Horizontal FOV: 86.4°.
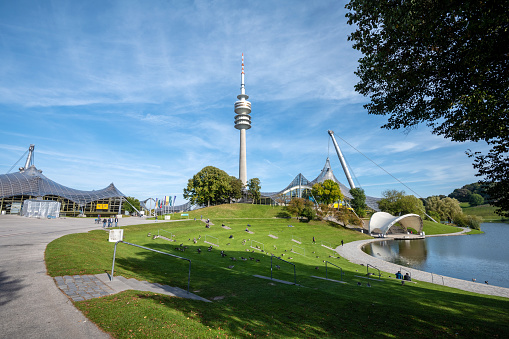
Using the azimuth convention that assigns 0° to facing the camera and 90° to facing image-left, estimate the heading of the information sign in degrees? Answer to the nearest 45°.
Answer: approximately 0°

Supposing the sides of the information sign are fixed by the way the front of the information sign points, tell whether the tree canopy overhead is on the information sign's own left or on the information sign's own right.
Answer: on the information sign's own left
